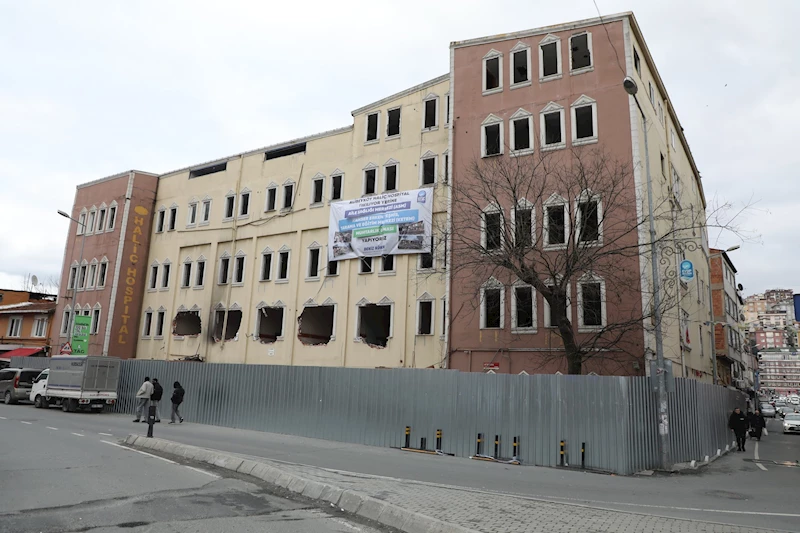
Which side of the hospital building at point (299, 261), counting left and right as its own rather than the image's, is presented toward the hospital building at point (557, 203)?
left

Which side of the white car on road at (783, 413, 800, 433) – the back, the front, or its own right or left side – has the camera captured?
front

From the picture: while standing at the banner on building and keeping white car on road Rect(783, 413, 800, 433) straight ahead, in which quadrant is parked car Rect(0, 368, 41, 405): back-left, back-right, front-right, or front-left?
back-left

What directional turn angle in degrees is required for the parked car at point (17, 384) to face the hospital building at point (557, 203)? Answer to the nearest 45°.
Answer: approximately 180°

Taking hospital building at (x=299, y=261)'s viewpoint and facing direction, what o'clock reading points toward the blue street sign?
The blue street sign is roughly at 9 o'clock from the hospital building.

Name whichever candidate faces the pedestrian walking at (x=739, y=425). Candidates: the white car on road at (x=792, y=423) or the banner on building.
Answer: the white car on road

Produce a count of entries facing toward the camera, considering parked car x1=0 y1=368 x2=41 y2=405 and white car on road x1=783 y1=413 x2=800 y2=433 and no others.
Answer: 1

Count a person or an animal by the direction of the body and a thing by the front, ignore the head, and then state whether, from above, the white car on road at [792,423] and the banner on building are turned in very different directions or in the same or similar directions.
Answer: same or similar directions

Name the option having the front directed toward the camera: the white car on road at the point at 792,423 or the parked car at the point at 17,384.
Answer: the white car on road at the point at 792,423

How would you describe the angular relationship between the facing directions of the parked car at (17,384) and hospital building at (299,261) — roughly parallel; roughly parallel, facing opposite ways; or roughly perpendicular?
roughly perpendicular

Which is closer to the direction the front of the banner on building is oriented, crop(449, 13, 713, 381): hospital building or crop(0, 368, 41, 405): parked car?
the parked car

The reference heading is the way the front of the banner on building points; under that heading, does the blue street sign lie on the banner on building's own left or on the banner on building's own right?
on the banner on building's own left

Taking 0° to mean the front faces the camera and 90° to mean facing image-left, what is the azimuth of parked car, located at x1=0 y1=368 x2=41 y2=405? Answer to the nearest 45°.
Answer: approximately 135°

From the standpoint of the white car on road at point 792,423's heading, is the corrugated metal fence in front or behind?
in front

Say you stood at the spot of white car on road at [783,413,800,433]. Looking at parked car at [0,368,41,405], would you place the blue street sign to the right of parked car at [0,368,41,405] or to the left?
left

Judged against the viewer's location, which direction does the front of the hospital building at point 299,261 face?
facing the viewer and to the left of the viewer

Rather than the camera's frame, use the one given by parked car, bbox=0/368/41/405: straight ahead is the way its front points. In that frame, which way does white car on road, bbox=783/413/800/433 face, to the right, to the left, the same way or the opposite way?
to the left

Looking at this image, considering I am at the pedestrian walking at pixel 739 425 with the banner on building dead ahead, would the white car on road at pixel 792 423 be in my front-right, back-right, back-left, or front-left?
back-right

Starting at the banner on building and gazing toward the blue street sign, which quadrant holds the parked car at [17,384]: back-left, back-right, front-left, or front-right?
back-right
